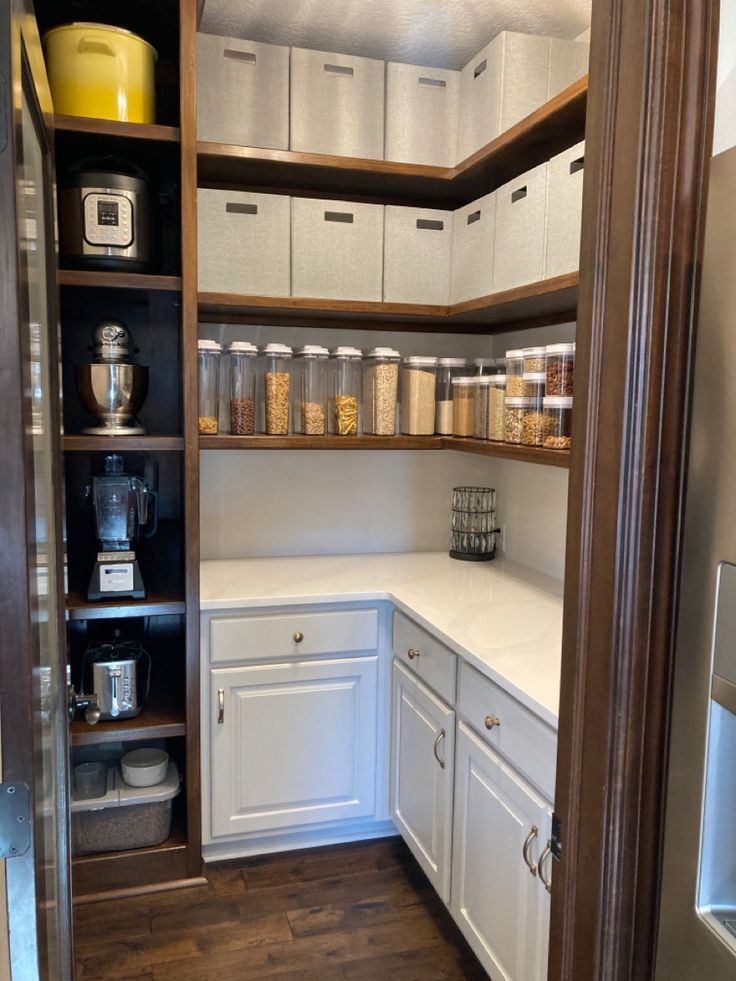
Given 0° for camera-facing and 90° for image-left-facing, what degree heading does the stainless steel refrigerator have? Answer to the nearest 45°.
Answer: approximately 45°

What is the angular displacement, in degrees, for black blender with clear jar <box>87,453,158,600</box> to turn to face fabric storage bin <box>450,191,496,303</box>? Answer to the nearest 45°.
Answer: approximately 90° to its left

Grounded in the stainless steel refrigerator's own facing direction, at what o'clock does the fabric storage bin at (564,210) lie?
The fabric storage bin is roughly at 4 o'clock from the stainless steel refrigerator.

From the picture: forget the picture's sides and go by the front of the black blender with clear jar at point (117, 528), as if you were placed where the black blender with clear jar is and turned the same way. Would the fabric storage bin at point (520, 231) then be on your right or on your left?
on your left

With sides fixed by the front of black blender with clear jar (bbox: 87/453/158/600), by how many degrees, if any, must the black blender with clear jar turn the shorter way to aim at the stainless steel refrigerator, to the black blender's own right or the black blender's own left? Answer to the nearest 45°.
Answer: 0° — it already faces it

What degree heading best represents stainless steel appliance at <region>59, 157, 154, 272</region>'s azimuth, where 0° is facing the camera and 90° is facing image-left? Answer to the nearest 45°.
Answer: approximately 0°

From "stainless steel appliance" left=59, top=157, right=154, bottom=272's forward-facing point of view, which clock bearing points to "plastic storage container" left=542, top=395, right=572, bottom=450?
The plastic storage container is roughly at 10 o'clock from the stainless steel appliance.

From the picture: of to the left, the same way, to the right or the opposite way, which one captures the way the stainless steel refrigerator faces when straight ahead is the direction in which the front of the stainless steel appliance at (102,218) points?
to the right

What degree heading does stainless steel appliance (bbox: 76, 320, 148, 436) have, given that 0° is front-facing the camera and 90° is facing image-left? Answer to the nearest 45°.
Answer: approximately 0°

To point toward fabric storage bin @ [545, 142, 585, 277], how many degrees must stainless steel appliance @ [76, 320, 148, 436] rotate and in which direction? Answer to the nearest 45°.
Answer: approximately 45° to its left

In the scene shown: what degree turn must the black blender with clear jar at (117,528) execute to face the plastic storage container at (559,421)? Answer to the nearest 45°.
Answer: approximately 45° to its left
